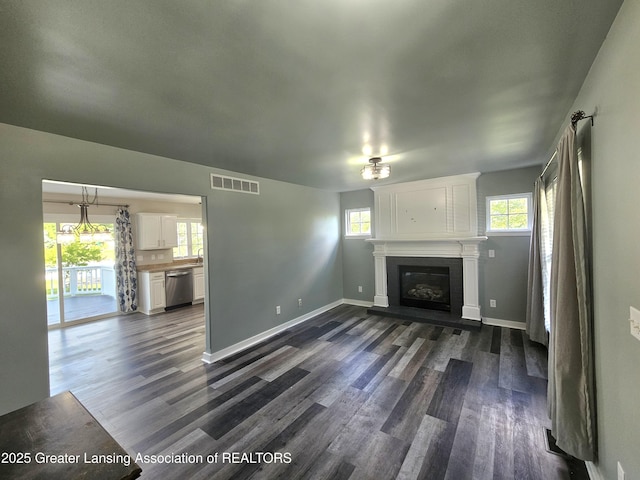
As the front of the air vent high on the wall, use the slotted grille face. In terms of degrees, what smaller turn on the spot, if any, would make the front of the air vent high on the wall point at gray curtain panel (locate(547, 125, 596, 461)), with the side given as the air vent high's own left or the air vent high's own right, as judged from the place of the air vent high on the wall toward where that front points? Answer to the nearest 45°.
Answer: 0° — it already faces it

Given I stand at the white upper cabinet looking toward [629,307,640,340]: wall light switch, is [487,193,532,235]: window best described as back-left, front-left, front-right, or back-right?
front-left

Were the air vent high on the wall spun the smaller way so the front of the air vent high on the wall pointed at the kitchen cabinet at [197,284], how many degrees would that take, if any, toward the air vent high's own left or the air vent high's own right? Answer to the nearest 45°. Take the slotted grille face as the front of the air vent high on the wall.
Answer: approximately 135° to the air vent high's own left

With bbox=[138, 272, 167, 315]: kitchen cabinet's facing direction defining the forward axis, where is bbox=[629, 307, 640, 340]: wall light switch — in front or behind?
in front

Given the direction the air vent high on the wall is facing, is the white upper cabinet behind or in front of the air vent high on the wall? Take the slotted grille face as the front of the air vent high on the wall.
behind

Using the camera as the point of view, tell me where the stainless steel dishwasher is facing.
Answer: facing the viewer and to the right of the viewer

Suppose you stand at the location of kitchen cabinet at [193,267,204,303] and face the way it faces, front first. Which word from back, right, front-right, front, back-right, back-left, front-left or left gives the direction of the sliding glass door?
back-right

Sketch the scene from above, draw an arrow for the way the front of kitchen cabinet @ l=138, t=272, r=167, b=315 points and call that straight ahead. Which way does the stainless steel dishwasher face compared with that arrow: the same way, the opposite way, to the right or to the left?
the same way
